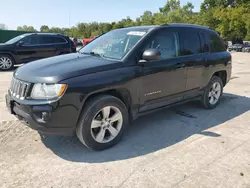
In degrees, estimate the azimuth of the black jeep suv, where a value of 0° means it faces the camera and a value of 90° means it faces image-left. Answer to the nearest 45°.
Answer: approximately 45°

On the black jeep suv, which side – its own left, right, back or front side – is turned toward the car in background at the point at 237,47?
back

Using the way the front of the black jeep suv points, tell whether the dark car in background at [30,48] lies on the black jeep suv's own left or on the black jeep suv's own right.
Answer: on the black jeep suv's own right
